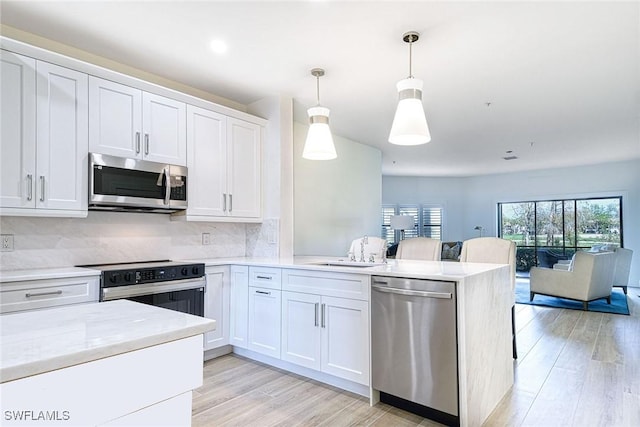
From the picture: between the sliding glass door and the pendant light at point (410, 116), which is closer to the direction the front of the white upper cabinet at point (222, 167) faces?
the pendant light

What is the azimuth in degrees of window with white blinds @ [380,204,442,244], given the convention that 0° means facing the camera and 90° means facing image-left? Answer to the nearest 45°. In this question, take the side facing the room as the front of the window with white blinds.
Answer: approximately 0°

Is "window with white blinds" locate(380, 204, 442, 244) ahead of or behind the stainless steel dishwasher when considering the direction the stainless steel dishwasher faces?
behind

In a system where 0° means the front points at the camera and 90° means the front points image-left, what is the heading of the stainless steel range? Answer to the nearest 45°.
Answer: approximately 315°

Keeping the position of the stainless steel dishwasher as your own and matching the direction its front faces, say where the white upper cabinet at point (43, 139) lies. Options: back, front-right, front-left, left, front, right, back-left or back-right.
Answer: front-right

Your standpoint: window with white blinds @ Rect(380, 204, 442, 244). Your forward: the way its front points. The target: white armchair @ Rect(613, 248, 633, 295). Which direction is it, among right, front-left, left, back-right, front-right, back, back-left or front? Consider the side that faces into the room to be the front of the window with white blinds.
front-left
